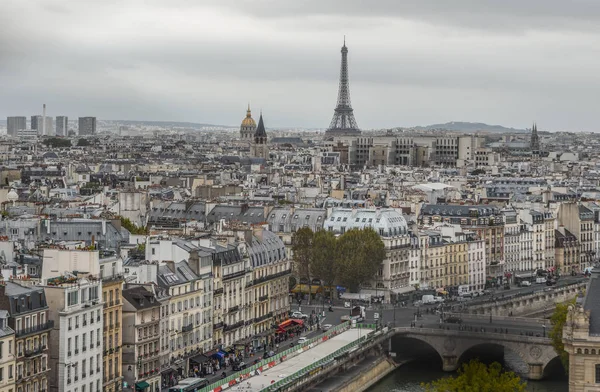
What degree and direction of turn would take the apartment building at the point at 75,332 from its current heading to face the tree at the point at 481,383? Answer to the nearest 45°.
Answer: approximately 45° to its left

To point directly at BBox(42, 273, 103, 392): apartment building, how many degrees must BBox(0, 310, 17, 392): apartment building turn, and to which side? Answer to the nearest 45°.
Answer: approximately 90° to its left

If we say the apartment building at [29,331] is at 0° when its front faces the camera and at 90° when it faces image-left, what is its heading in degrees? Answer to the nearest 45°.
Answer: approximately 315°

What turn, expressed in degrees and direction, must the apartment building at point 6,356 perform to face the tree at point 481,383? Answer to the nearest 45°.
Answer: approximately 45° to its left

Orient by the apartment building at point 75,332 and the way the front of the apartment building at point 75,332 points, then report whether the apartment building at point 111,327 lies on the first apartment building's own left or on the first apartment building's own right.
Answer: on the first apartment building's own left

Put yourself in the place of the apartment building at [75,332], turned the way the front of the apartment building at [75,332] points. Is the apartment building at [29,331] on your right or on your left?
on your right

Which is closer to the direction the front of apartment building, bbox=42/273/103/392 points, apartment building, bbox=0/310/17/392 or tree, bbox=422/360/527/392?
the tree

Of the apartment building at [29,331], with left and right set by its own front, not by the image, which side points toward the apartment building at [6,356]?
right

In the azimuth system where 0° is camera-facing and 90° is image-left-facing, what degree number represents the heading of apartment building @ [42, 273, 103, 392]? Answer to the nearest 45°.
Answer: approximately 315°

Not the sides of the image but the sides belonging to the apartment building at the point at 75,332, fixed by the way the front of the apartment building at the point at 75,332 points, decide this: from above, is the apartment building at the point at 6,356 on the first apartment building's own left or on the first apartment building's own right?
on the first apartment building's own right

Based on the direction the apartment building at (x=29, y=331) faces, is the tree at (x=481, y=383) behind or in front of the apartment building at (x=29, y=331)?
in front
